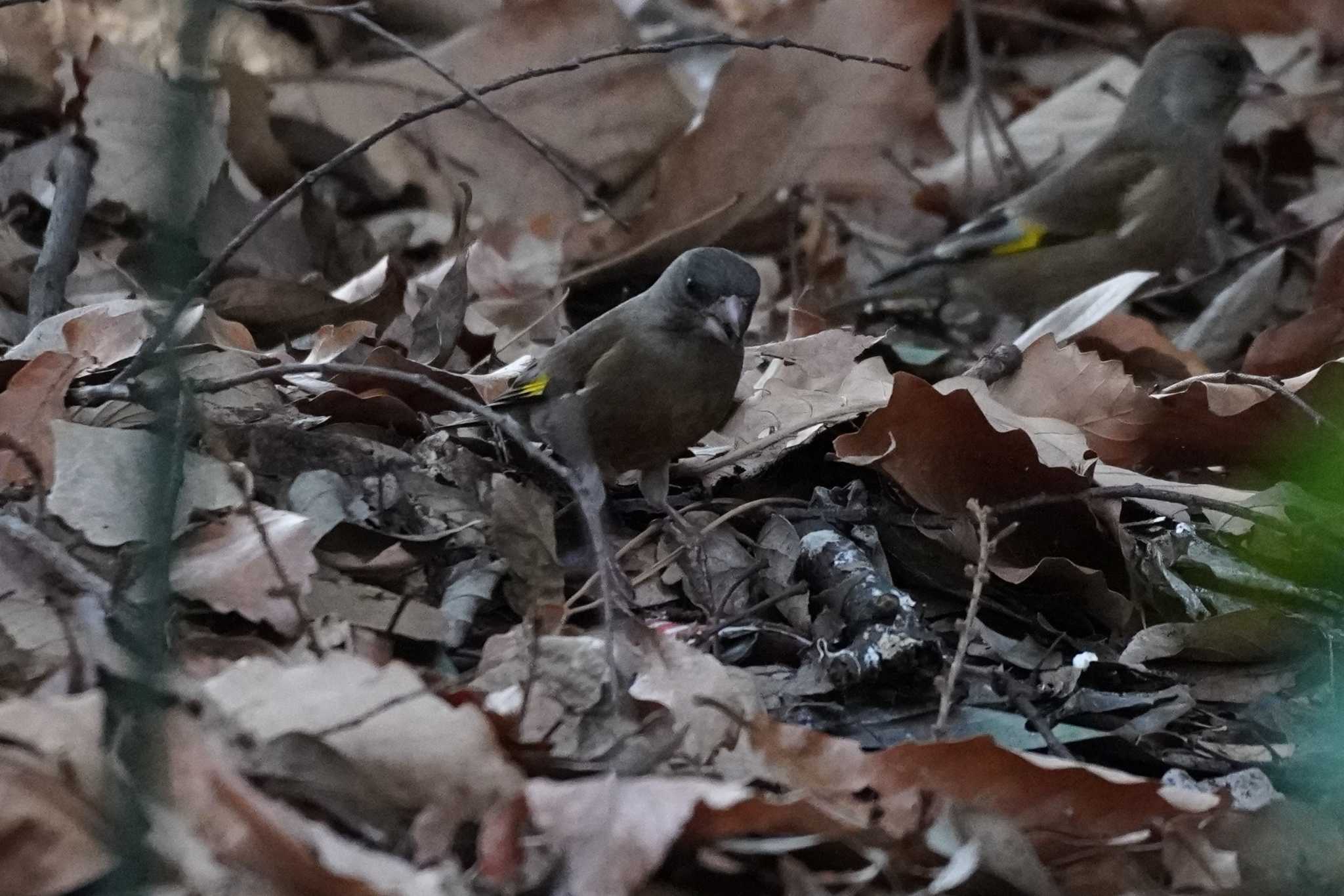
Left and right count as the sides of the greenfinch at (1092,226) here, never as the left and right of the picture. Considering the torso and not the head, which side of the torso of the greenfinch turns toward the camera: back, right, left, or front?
right

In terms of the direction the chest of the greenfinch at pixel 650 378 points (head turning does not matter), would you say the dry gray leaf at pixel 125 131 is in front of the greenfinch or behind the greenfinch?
behind

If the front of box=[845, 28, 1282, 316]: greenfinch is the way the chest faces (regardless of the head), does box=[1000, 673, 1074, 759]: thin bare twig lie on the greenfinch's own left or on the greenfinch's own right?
on the greenfinch's own right

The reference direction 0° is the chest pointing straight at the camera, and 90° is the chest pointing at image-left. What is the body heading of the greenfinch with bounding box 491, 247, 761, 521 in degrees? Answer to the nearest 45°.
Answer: approximately 315°

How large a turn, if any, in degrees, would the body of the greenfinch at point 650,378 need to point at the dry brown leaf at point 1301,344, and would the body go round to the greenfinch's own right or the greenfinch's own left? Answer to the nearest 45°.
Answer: approximately 45° to the greenfinch's own left

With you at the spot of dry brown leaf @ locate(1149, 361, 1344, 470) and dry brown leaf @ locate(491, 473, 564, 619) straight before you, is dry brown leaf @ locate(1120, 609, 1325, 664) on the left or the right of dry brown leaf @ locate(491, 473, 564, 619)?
left

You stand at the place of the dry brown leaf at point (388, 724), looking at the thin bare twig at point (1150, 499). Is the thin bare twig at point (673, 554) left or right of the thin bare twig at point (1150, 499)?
left

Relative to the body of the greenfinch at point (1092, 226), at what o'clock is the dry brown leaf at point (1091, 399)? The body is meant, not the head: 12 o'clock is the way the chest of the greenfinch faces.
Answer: The dry brown leaf is roughly at 3 o'clock from the greenfinch.

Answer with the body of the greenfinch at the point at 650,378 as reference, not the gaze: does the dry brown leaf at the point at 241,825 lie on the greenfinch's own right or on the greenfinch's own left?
on the greenfinch's own right
